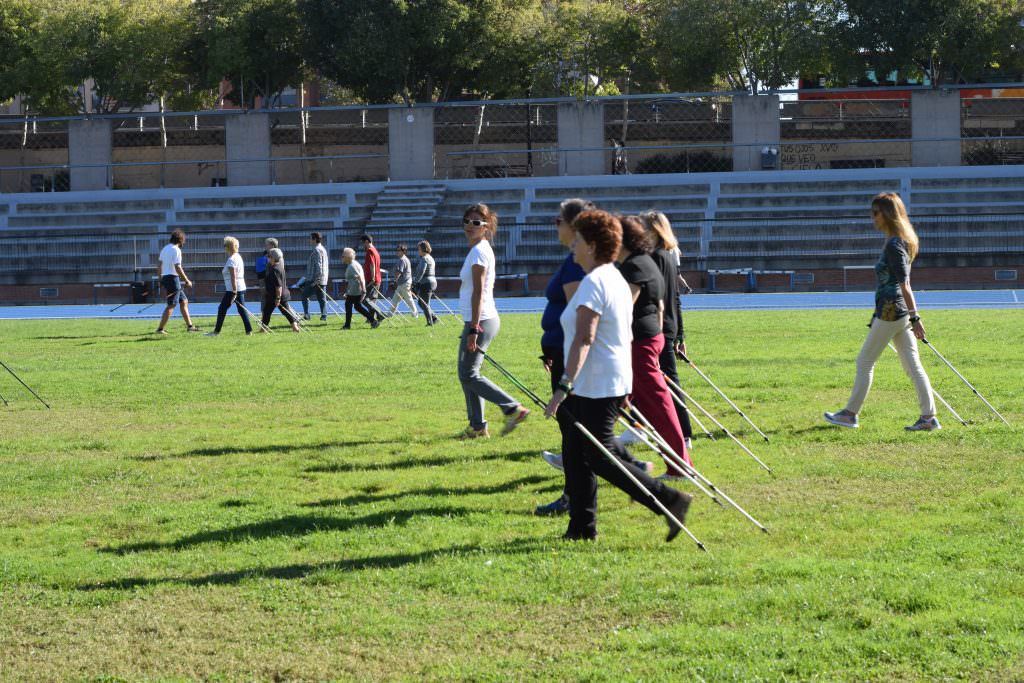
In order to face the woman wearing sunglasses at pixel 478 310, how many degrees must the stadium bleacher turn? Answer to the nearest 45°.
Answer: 0° — it already faces them

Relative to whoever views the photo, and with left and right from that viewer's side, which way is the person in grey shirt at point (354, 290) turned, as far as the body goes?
facing to the left of the viewer

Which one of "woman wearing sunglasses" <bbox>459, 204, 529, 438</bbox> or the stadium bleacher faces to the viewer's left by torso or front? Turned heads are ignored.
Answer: the woman wearing sunglasses

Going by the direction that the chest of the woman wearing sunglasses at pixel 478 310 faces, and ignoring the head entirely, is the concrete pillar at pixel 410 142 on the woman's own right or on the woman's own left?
on the woman's own right

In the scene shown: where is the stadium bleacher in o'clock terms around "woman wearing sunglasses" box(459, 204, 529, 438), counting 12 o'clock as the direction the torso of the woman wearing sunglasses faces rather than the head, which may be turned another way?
The stadium bleacher is roughly at 3 o'clock from the woman wearing sunglasses.

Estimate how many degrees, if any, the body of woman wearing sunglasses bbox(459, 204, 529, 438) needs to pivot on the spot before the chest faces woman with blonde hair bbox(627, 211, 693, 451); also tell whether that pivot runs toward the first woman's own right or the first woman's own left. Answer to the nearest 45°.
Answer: approximately 135° to the first woman's own left

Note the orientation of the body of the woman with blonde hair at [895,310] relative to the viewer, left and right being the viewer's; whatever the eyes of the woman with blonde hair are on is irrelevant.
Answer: facing to the left of the viewer

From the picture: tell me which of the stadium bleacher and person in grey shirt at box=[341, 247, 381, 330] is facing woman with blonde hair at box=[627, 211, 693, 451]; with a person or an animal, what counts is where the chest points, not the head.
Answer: the stadium bleacher

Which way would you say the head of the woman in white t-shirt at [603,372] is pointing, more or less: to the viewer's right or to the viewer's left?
to the viewer's left

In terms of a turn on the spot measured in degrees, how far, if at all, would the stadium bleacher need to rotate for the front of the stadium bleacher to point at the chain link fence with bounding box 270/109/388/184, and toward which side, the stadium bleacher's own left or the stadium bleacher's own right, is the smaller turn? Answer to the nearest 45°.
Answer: approximately 135° to the stadium bleacher's own right

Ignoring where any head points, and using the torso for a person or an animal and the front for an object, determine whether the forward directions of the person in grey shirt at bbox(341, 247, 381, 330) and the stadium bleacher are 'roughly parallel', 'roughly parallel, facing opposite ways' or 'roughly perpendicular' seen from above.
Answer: roughly perpendicular
